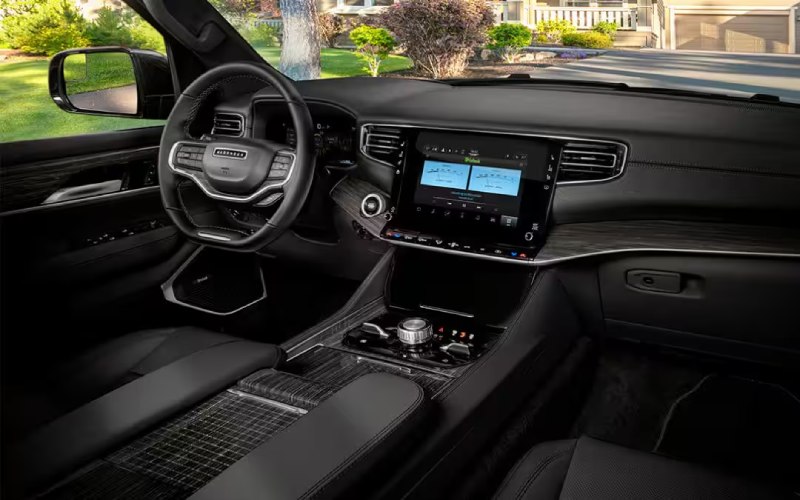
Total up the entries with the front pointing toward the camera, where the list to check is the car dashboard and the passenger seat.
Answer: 1

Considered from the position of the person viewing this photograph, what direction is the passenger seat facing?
facing away from the viewer and to the right of the viewer

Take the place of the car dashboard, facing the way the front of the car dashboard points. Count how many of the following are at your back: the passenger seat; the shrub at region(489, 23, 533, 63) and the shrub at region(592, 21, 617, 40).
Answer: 2

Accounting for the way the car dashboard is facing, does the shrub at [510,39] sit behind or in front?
behind

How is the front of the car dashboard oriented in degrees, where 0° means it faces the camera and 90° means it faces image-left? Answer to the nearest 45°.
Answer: approximately 0°
